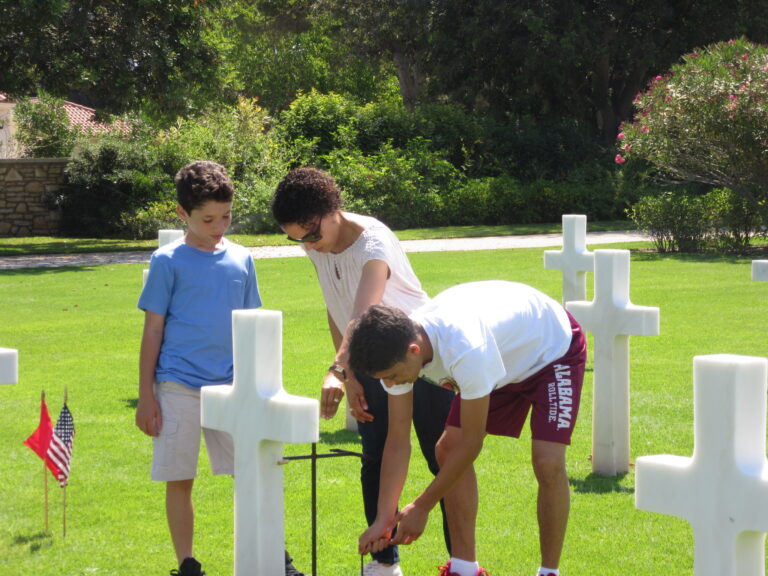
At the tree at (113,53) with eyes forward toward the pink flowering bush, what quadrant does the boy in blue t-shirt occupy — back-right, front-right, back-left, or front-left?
front-right

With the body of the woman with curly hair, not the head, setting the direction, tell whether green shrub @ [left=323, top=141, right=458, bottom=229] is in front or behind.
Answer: behind

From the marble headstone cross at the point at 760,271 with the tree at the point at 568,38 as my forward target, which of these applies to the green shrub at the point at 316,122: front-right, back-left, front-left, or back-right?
front-left

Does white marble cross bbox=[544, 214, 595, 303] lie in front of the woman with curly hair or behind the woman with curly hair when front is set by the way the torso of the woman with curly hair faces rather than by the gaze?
behind

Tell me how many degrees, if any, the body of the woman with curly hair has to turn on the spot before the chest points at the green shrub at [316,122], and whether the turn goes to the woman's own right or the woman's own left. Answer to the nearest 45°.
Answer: approximately 135° to the woman's own right

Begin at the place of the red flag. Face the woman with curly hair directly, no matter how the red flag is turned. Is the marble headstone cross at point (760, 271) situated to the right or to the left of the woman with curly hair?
left

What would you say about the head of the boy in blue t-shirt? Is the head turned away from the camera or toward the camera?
toward the camera

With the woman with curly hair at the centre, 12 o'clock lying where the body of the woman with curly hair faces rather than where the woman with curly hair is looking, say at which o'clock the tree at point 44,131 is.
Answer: The tree is roughly at 4 o'clock from the woman with curly hair.

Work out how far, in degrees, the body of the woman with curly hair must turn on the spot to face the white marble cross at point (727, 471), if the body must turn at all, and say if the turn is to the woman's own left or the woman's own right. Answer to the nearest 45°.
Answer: approximately 90° to the woman's own left

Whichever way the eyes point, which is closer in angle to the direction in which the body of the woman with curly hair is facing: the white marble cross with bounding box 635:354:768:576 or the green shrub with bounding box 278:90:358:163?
the white marble cross
